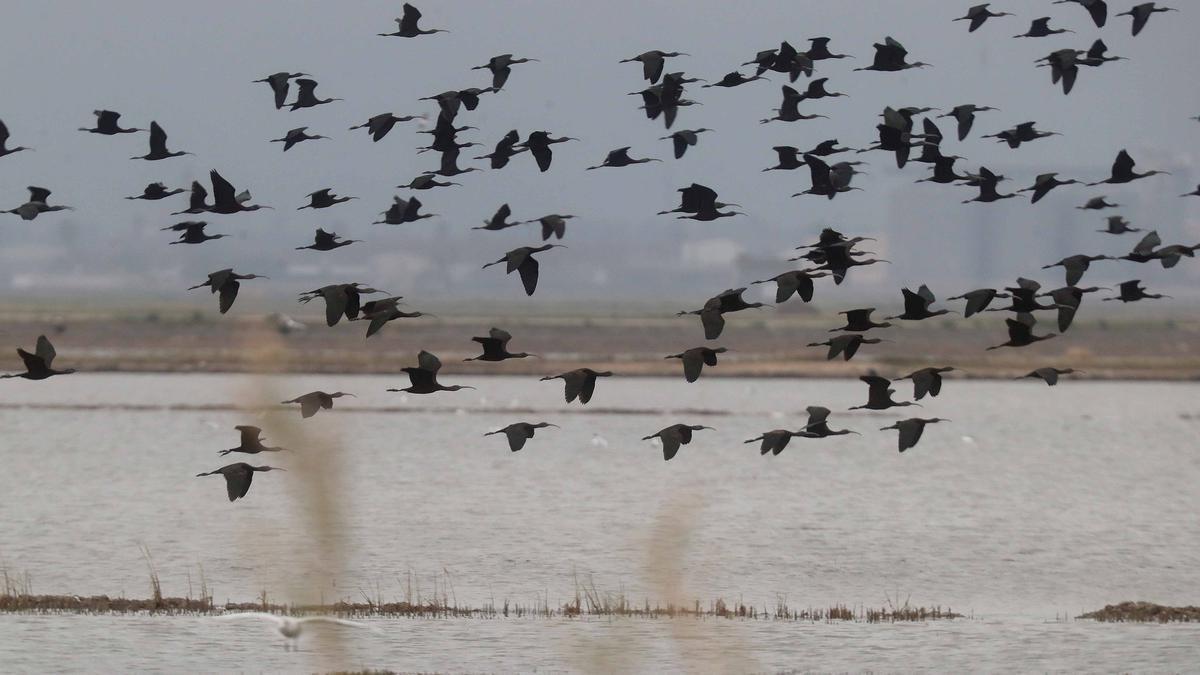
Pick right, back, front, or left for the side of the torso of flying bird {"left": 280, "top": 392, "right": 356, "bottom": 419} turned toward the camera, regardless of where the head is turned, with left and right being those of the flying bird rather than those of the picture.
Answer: right

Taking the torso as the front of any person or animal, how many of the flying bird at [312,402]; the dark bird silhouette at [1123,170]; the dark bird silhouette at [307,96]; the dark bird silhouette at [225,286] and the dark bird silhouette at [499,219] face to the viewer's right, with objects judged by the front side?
5

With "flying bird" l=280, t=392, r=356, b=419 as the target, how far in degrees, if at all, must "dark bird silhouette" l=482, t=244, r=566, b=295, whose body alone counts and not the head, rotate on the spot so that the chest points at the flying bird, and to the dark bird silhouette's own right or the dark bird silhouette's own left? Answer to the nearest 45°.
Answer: approximately 180°

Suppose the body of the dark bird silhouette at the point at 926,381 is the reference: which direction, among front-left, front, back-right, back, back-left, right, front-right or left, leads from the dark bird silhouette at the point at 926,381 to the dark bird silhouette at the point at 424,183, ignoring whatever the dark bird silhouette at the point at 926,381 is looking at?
back

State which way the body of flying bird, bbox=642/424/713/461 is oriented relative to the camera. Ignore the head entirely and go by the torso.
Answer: to the viewer's right

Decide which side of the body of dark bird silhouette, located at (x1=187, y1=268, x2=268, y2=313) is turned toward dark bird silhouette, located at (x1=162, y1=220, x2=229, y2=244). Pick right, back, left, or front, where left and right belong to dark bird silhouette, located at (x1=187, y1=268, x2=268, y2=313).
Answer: left

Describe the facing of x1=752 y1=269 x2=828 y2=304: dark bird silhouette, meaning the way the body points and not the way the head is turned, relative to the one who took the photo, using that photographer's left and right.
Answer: facing to the right of the viewer

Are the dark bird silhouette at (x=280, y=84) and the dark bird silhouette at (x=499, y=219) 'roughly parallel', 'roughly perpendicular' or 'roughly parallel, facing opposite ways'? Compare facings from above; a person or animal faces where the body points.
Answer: roughly parallel

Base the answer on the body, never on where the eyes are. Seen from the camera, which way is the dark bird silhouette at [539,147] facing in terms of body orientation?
to the viewer's right

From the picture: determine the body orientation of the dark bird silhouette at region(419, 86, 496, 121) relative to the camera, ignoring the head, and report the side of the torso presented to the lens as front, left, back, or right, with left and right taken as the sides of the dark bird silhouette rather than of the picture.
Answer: right

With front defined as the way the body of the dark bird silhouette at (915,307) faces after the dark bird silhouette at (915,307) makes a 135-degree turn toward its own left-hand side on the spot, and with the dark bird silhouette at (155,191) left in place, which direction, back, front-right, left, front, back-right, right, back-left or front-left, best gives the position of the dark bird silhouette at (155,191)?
front-left

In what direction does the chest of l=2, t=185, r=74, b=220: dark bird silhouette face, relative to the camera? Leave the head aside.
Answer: to the viewer's right

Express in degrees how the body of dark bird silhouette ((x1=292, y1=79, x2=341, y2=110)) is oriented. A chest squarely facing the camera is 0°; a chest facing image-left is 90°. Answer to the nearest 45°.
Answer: approximately 270°

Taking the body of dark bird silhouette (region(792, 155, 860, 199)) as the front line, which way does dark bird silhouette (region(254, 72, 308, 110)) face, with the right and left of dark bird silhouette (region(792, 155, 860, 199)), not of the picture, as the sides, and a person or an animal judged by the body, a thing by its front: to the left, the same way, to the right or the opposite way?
the same way

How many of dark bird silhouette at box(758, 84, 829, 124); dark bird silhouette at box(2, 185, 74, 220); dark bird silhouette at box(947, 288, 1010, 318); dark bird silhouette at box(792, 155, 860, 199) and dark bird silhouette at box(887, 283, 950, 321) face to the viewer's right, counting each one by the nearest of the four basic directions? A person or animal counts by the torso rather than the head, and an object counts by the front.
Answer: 5

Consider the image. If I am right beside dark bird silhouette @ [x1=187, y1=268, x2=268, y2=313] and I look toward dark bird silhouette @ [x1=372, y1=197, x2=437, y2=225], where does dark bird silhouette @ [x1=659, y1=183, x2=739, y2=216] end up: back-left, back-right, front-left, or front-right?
front-right

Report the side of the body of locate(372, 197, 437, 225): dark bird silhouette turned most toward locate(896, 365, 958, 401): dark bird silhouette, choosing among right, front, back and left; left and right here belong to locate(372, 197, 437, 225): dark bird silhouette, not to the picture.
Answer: front

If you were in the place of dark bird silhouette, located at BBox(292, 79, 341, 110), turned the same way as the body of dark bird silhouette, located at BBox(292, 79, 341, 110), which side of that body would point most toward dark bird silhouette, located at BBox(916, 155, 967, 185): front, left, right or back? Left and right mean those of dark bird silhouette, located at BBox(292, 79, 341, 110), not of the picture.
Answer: front

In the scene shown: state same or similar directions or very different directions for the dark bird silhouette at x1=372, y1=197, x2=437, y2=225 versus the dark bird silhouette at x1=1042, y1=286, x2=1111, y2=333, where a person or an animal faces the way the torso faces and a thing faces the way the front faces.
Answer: same or similar directions

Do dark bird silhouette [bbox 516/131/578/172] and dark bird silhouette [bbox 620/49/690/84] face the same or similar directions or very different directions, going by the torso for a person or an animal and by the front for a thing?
same or similar directions

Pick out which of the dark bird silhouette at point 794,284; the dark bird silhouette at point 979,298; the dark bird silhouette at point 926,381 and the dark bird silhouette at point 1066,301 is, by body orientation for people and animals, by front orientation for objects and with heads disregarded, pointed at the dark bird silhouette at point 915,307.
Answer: the dark bird silhouette at point 794,284

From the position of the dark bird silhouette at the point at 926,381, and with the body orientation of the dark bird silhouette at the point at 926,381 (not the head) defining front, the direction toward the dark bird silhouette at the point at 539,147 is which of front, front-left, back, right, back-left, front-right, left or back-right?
back

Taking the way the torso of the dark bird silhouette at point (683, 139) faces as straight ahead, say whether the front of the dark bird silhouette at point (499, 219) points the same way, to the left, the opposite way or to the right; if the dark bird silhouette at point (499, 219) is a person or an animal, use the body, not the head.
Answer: the same way
